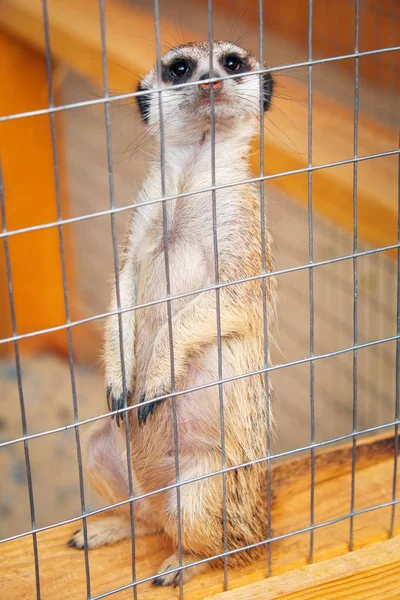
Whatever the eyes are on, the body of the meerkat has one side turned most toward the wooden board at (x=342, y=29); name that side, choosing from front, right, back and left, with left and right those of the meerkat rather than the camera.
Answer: back

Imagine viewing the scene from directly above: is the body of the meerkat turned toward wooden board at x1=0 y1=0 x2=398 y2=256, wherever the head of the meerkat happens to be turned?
no

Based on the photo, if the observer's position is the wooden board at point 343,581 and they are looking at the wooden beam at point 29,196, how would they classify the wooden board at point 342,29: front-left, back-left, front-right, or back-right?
front-right

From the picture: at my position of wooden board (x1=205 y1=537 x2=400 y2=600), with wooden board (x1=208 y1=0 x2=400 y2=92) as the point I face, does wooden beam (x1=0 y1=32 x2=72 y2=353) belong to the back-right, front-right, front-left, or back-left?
front-left

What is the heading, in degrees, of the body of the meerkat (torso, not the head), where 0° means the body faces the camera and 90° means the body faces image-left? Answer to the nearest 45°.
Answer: approximately 45°

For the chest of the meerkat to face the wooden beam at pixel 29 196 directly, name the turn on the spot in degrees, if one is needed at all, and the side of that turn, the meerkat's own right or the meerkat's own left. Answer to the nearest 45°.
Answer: approximately 135° to the meerkat's own right
